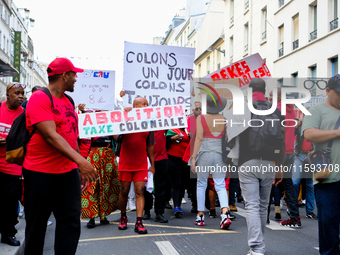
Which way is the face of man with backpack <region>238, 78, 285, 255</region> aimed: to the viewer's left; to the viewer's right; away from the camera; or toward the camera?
away from the camera

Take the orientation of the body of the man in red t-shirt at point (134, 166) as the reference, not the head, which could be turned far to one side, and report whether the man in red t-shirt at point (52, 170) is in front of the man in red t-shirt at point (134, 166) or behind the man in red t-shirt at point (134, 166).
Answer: in front

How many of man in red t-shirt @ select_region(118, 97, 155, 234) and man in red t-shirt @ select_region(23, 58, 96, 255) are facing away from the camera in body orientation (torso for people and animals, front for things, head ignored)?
0

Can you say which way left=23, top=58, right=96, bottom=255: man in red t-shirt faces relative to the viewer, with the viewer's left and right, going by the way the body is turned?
facing the viewer and to the right of the viewer

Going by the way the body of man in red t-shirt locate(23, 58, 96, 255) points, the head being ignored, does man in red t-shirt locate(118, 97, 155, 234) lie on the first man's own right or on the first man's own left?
on the first man's own left

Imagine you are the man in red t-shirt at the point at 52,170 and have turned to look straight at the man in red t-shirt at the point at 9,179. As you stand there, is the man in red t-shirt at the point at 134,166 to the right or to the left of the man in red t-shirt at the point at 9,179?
right

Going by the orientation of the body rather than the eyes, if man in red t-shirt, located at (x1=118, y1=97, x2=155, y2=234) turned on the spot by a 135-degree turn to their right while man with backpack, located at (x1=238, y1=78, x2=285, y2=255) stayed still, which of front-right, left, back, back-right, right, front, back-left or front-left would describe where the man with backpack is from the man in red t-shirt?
back

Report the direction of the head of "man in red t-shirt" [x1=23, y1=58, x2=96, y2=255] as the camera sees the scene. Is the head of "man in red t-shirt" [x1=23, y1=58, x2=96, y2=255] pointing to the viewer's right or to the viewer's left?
to the viewer's right

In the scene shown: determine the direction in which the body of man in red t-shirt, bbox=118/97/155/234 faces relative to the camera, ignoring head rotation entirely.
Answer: toward the camera

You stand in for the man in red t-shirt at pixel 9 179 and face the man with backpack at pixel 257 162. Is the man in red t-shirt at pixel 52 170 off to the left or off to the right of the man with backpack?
right

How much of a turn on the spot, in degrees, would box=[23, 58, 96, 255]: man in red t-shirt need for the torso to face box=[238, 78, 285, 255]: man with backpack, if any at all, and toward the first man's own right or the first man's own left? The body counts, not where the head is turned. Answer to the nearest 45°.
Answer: approximately 45° to the first man's own left

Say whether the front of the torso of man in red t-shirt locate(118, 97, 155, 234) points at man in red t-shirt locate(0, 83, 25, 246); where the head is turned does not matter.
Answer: no
